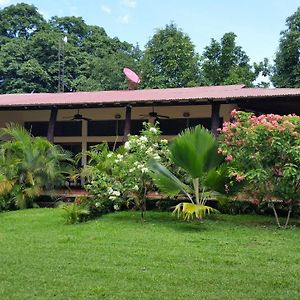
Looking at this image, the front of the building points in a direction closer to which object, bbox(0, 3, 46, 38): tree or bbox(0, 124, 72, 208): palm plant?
the palm plant

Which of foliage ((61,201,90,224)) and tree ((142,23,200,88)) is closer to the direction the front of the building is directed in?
the foliage

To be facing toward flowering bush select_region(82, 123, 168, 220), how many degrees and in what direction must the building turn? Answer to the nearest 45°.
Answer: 0° — it already faces it

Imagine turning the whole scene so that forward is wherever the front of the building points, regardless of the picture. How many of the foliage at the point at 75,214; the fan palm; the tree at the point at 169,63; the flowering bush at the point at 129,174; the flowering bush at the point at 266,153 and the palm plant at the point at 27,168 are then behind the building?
1

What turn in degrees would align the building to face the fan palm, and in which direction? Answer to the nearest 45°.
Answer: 0° — it already faces it

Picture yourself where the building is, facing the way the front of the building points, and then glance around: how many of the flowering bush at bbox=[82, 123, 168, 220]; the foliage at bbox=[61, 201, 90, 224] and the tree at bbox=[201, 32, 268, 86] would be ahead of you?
2

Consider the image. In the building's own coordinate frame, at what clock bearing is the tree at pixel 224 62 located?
The tree is roughly at 7 o'clock from the building.

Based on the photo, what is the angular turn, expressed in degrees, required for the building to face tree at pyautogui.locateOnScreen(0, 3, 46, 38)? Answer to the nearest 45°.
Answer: approximately 135° to its right

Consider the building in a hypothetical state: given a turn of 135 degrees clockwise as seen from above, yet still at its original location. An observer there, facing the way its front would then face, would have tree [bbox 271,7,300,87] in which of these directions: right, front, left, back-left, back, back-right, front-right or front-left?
right

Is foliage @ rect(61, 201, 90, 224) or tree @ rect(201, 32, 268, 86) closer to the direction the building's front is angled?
the foliage

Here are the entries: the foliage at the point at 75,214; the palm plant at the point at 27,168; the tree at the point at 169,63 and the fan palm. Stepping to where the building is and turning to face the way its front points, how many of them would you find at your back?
1

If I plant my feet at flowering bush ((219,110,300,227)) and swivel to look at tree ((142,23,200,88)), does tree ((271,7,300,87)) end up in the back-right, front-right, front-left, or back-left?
front-right

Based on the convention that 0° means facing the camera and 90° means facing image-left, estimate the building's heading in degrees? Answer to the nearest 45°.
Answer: approximately 0°

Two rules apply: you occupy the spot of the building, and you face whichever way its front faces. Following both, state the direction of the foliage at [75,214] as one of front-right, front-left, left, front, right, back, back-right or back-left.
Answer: front

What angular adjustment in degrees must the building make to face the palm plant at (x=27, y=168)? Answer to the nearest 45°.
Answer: approximately 45° to its right
